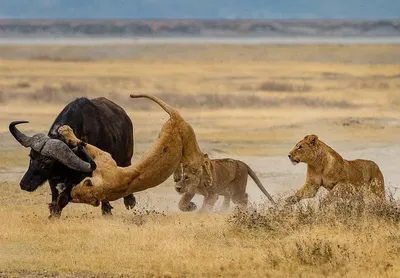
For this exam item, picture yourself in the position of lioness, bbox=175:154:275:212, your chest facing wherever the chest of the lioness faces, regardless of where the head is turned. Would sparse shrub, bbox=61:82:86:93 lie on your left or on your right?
on your right

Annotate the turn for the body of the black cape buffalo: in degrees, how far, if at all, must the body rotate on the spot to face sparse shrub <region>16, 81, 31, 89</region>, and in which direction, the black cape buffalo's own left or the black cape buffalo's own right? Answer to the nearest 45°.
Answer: approximately 135° to the black cape buffalo's own right

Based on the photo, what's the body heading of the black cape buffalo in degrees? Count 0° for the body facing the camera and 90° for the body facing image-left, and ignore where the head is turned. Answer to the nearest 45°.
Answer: approximately 45°

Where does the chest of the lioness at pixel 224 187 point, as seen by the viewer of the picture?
to the viewer's left
